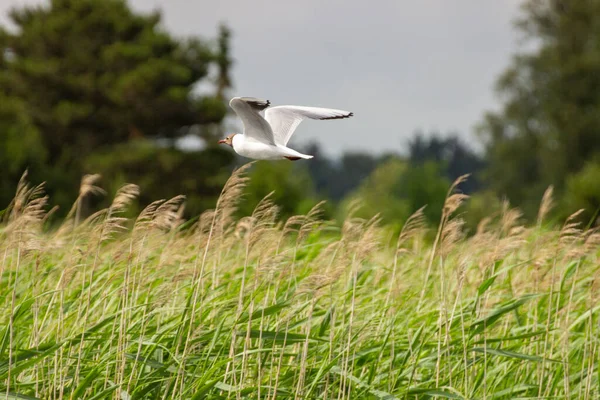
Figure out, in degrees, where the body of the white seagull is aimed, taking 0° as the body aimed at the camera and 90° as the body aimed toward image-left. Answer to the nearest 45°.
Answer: approximately 90°

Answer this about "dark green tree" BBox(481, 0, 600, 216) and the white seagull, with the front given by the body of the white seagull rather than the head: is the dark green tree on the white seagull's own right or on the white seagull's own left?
on the white seagull's own right

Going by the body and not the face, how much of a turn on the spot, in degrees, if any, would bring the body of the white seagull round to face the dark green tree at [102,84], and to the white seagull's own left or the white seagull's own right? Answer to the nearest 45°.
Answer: approximately 90° to the white seagull's own right
